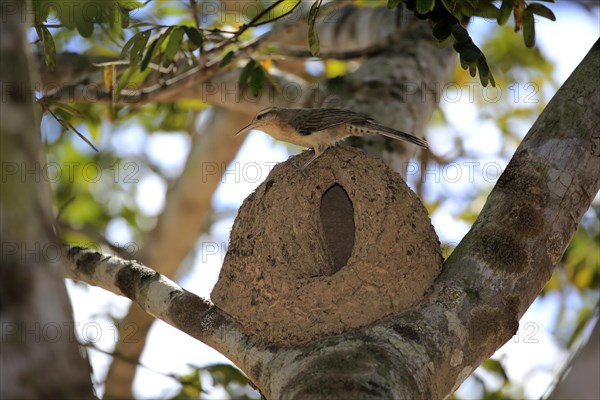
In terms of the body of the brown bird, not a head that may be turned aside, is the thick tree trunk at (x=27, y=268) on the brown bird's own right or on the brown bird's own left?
on the brown bird's own left

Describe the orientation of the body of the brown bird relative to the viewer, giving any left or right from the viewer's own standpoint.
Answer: facing to the left of the viewer
